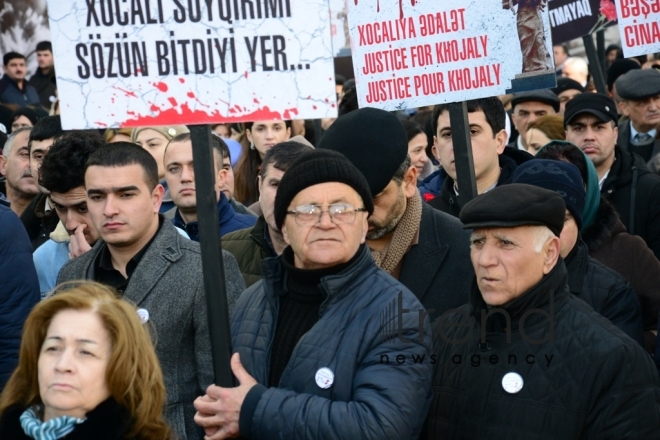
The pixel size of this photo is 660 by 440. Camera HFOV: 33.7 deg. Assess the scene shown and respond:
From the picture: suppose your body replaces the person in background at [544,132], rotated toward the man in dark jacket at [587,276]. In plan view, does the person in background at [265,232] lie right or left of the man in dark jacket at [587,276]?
right

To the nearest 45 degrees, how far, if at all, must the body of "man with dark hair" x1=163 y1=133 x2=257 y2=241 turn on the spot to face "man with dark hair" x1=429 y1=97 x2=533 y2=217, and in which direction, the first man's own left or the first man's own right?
approximately 135° to the first man's own left

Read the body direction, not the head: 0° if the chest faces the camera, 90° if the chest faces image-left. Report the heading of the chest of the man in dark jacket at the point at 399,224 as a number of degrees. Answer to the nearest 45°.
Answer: approximately 45°

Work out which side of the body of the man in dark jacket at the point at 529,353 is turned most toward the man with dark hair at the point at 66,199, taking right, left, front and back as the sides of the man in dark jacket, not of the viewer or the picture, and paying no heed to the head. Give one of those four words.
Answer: right

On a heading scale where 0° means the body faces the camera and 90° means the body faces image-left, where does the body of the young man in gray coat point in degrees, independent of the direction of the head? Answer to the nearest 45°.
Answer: approximately 45°

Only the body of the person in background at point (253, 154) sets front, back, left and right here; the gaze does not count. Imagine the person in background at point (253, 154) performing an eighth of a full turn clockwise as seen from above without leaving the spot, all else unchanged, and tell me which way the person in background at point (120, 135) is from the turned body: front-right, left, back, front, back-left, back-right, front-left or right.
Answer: front-right

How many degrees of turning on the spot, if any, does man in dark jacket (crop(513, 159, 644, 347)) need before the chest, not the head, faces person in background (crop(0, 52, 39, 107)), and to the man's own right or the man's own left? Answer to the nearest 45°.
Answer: approximately 90° to the man's own right

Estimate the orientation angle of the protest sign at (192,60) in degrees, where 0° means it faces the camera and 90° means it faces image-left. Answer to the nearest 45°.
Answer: approximately 0°

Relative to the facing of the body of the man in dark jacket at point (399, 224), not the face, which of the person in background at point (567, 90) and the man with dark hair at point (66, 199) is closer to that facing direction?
the man with dark hair

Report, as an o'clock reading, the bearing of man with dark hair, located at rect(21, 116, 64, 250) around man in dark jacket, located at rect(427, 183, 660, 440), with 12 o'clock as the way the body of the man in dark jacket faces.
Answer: The man with dark hair is roughly at 3 o'clock from the man in dark jacket.

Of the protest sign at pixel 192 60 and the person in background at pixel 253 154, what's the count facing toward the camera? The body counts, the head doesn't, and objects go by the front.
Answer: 2
